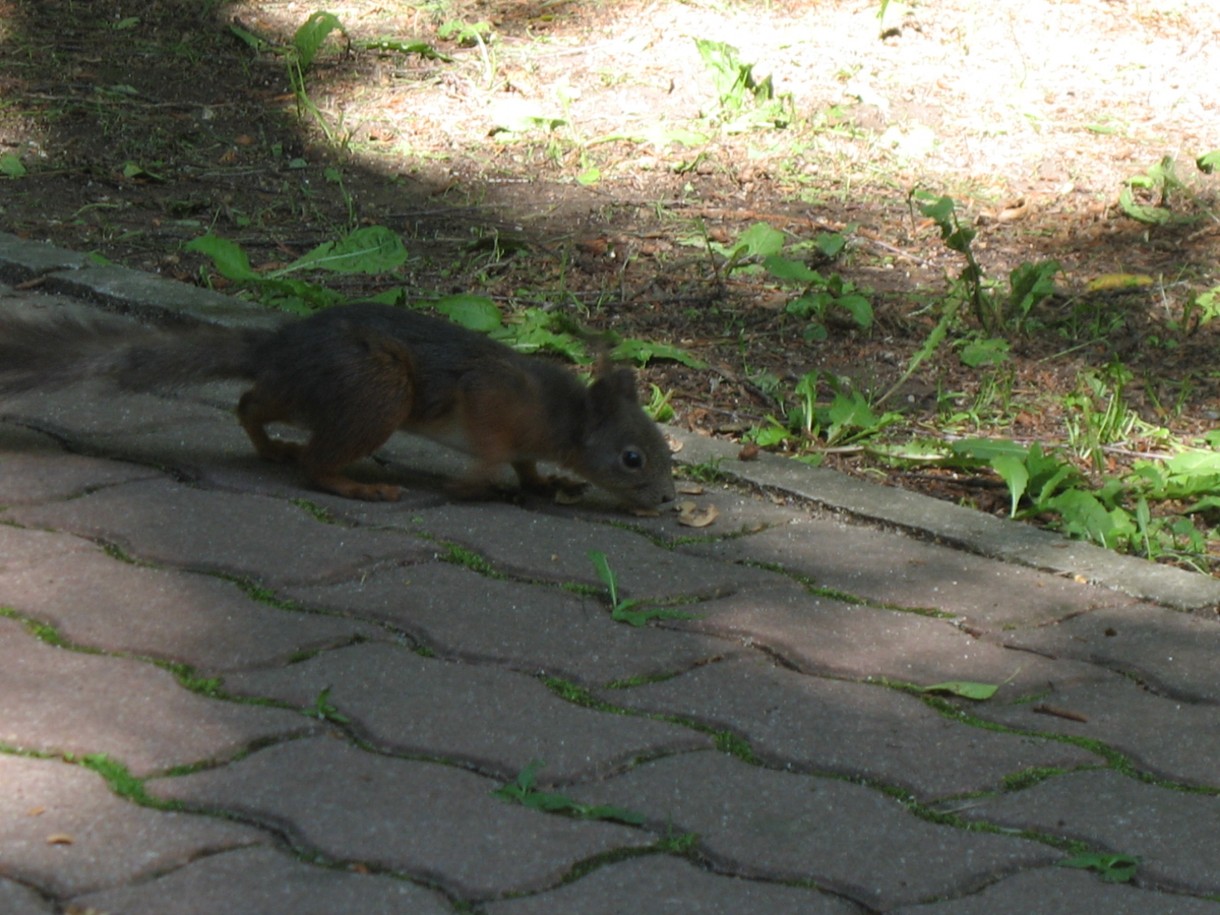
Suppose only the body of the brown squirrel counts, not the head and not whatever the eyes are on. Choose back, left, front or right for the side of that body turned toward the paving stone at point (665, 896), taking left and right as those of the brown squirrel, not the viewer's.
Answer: right

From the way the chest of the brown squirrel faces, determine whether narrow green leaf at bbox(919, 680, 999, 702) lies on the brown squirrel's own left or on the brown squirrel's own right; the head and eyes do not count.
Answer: on the brown squirrel's own right

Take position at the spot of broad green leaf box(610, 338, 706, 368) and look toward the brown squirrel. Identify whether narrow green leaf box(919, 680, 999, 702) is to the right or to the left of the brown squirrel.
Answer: left

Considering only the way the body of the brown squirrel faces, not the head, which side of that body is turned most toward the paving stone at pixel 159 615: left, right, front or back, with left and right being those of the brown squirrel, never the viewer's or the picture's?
right

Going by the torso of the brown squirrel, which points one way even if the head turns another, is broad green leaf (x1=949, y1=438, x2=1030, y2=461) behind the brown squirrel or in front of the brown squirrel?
in front

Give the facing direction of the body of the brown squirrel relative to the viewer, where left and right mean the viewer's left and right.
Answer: facing to the right of the viewer

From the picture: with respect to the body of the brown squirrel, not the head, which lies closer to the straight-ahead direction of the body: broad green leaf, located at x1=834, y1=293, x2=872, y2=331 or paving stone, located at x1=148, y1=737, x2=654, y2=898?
the broad green leaf

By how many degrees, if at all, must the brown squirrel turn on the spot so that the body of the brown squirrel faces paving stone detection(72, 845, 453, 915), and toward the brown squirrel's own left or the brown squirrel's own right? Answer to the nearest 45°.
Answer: approximately 90° to the brown squirrel's own right

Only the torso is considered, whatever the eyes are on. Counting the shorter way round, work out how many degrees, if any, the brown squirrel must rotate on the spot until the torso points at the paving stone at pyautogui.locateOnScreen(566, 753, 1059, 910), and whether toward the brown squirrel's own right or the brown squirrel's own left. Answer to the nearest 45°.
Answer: approximately 90° to the brown squirrel's own right

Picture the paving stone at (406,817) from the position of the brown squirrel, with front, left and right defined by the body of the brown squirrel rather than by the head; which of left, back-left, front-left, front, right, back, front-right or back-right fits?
right

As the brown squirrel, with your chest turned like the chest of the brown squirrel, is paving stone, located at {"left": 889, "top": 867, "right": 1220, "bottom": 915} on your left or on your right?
on your right

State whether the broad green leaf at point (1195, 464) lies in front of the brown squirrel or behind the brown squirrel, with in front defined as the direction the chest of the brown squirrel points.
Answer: in front

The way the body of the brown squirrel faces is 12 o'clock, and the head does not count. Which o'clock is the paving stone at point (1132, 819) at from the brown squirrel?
The paving stone is roughly at 2 o'clock from the brown squirrel.

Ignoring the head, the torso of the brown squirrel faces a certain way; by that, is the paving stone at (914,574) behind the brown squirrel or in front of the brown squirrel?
in front
